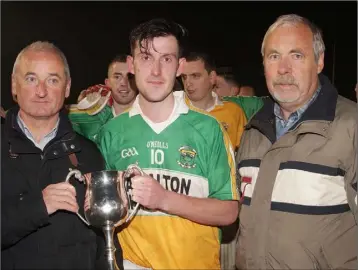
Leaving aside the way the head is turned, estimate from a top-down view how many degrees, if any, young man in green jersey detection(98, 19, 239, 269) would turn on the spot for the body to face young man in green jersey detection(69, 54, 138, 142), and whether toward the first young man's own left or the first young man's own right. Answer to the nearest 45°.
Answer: approximately 180°

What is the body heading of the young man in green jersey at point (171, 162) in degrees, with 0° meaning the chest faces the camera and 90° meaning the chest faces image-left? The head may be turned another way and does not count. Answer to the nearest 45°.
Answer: approximately 0°

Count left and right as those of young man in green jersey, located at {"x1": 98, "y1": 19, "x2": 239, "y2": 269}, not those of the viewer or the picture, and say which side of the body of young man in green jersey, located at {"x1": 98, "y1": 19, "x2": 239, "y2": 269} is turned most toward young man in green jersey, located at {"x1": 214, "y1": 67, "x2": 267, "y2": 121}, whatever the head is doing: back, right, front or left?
back
